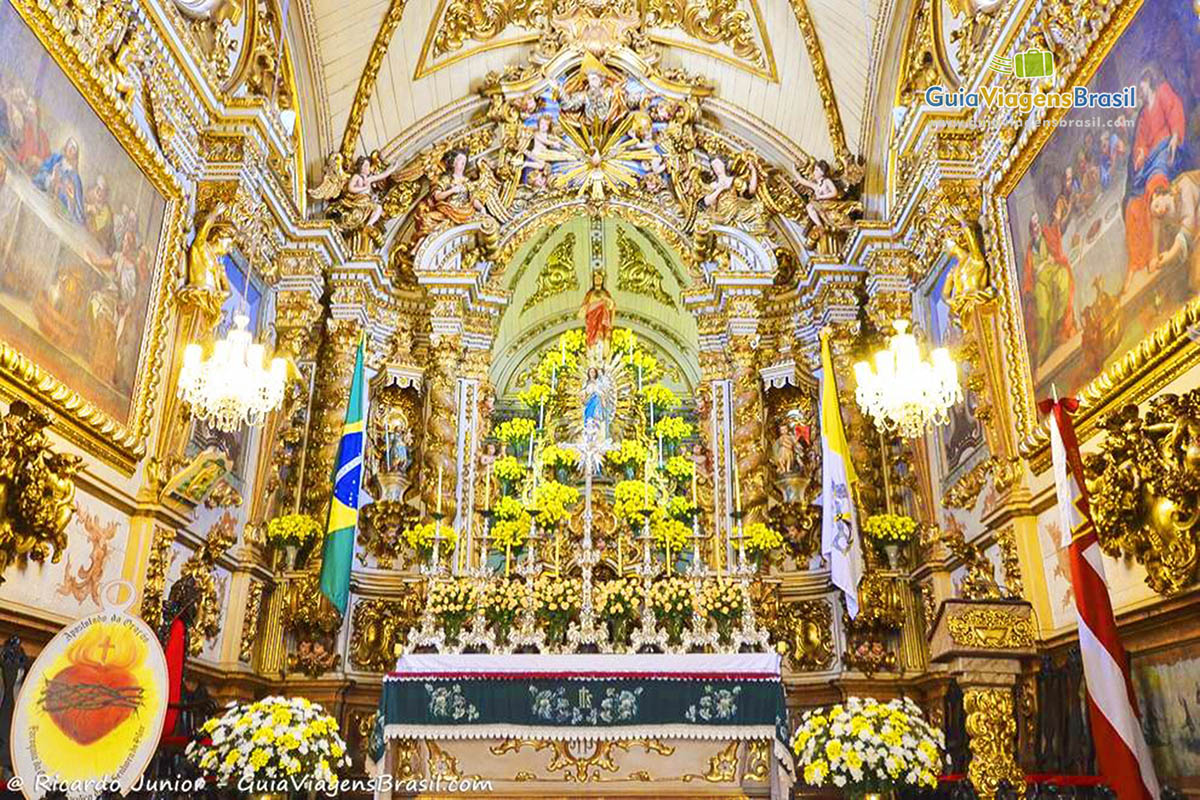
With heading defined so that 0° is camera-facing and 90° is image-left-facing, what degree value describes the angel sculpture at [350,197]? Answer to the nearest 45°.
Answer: approximately 315°

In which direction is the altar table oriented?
toward the camera

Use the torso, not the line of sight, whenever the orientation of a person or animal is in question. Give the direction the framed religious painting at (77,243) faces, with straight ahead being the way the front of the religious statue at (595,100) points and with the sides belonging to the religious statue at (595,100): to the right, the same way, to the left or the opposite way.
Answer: to the left

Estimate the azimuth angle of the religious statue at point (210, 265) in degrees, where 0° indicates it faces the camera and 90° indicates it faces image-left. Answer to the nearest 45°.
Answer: approximately 315°

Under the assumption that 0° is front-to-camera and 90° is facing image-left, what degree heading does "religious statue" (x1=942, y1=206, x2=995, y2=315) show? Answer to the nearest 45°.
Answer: approximately 45°

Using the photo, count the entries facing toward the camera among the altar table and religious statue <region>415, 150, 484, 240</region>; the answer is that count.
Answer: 2

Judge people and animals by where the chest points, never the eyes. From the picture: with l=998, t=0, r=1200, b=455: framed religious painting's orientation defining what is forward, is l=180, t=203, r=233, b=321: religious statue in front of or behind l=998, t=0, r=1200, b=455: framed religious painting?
in front

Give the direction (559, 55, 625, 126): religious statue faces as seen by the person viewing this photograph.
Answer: facing the viewer

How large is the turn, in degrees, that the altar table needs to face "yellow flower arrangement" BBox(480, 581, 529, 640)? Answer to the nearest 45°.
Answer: approximately 135° to its right

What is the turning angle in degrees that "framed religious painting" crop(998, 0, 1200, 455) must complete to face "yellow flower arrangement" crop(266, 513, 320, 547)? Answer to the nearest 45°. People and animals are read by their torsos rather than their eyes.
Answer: approximately 45° to its right

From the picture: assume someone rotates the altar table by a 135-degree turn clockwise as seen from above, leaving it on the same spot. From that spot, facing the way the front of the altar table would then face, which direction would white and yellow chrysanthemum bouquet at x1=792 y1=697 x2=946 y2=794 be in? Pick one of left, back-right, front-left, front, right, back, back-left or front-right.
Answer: back

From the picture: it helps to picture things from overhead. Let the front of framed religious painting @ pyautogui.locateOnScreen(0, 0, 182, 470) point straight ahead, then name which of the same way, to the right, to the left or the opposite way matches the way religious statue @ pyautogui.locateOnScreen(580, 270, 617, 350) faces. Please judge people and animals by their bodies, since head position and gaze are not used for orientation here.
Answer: to the right

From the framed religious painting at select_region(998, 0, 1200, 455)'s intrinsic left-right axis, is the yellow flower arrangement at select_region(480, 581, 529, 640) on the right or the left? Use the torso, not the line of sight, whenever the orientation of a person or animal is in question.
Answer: on its right

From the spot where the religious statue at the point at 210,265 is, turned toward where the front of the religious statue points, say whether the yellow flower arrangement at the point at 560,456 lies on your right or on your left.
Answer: on your left

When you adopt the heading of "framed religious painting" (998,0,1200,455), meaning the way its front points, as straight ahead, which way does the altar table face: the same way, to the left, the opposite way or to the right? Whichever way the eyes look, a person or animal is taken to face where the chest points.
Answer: to the left
